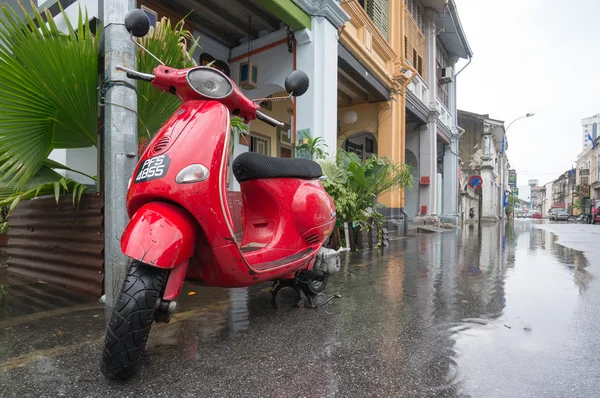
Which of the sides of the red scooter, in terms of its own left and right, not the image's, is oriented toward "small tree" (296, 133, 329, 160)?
back

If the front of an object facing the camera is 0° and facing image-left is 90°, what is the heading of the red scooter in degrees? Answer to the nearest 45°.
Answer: approximately 45°

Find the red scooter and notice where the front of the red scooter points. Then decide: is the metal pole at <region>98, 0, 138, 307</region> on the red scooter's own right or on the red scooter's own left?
on the red scooter's own right

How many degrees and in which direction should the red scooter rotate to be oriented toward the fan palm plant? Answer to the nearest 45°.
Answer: approximately 90° to its right

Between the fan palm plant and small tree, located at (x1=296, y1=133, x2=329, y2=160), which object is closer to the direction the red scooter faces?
the fan palm plant

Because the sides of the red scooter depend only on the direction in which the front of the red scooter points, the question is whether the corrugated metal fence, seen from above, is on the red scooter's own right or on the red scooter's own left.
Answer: on the red scooter's own right
